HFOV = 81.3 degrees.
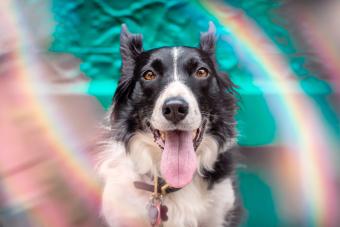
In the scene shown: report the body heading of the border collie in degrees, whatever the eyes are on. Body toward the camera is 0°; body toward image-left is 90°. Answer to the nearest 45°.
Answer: approximately 0°
